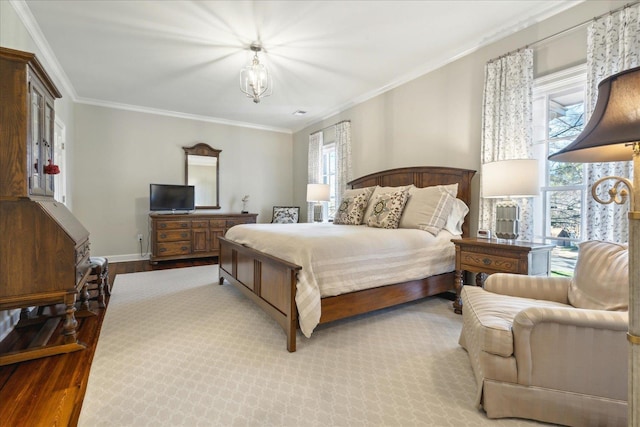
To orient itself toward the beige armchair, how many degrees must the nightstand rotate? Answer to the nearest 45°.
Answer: approximately 45° to its left

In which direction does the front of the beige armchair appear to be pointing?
to the viewer's left

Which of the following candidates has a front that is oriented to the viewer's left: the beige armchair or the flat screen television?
the beige armchair

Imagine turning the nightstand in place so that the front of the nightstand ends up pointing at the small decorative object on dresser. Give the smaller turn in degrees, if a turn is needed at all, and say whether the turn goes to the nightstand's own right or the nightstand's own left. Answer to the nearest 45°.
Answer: approximately 45° to the nightstand's own right

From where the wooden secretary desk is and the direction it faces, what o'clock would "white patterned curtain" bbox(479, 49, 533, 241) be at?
The white patterned curtain is roughly at 1 o'clock from the wooden secretary desk.

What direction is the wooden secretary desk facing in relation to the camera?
to the viewer's right

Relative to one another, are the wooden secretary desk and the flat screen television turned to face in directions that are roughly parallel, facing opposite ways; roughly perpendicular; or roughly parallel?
roughly perpendicular

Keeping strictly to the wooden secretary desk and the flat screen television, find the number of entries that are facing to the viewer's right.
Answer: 1

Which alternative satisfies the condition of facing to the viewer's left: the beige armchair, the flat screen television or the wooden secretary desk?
the beige armchair

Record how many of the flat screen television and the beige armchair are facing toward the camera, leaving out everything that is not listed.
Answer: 1
